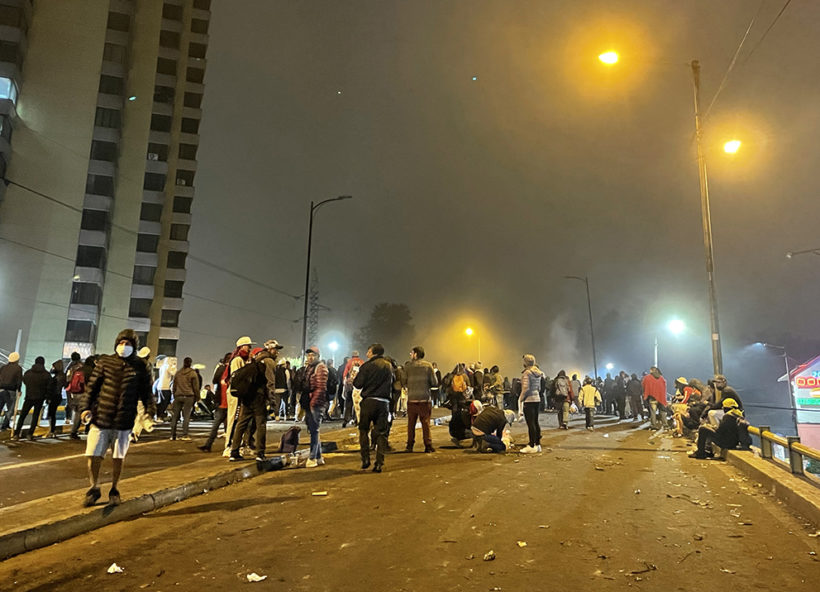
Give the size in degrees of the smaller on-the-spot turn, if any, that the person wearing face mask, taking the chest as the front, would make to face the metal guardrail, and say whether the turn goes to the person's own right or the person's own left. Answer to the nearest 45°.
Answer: approximately 90° to the person's own left

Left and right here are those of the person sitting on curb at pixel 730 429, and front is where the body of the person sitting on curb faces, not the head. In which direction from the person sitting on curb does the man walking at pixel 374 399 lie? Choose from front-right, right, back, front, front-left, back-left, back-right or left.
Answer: front-left

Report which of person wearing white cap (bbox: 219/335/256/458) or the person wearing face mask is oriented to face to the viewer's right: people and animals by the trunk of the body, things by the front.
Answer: the person wearing white cap

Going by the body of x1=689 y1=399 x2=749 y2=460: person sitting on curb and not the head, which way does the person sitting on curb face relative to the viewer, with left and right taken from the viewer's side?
facing to the left of the viewer

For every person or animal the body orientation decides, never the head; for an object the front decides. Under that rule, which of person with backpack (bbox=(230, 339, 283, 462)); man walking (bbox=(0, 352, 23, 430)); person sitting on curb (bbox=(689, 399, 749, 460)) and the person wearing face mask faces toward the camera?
the person wearing face mask

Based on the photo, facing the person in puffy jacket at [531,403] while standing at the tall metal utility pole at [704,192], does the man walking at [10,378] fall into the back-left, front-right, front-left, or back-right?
front-right

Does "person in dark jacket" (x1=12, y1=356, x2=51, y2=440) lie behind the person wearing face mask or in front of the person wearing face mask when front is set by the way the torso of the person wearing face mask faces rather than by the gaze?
behind

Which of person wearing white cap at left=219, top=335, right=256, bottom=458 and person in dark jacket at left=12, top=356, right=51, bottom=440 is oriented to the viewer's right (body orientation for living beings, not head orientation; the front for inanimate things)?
the person wearing white cap

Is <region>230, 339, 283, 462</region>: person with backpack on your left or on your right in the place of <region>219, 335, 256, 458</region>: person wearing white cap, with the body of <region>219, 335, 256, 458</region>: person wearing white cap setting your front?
on your right

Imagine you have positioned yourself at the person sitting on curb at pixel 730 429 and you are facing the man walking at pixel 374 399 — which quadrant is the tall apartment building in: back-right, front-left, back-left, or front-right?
front-right

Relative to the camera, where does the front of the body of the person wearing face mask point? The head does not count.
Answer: toward the camera

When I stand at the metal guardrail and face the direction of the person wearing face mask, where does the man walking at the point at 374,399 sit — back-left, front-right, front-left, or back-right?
front-right

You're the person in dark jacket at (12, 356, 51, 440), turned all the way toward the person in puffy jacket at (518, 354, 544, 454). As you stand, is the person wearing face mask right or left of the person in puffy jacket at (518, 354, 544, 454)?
right
